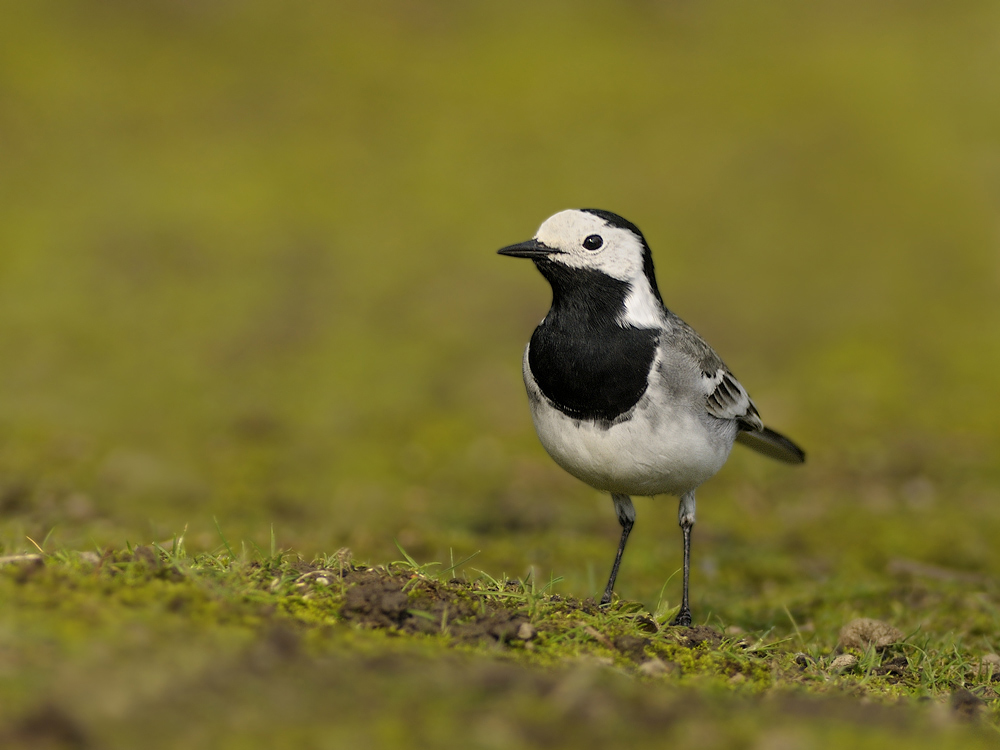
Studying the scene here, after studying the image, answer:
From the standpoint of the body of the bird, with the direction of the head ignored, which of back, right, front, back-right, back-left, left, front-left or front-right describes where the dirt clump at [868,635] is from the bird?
back-left

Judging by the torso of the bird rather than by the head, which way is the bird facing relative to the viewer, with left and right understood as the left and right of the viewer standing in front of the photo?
facing the viewer and to the left of the viewer

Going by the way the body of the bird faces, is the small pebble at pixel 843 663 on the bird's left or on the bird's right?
on the bird's left

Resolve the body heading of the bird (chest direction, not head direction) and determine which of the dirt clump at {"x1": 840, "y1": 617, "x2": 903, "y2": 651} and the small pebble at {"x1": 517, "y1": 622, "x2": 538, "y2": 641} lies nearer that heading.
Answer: the small pebble
